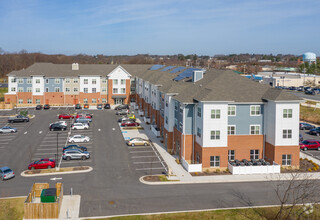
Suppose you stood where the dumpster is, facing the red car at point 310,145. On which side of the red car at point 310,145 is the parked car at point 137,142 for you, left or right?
left

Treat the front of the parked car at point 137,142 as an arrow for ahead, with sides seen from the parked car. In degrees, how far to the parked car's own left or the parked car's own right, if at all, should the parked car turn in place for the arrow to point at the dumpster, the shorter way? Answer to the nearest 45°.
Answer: approximately 90° to the parked car's own right

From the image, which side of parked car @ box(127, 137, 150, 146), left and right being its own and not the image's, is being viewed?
right

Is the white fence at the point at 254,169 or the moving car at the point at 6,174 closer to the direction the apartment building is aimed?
the white fence

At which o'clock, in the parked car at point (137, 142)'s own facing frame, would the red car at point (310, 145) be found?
The red car is roughly at 12 o'clock from the parked car.

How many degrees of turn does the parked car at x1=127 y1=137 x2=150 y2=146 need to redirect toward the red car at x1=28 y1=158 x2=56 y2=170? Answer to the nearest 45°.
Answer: approximately 135° to its right

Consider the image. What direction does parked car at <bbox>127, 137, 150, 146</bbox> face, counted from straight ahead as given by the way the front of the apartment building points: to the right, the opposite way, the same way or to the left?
to the left

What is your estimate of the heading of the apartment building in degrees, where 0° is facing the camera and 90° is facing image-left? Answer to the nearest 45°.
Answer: approximately 0°

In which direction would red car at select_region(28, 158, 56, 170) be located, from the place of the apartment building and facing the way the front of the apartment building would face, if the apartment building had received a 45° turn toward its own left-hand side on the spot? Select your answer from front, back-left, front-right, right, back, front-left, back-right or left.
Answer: back-right

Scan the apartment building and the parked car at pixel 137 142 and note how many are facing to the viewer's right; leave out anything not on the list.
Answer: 1

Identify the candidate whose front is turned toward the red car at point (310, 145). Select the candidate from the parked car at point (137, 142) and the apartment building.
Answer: the parked car

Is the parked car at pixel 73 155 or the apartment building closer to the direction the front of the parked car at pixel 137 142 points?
the apartment building

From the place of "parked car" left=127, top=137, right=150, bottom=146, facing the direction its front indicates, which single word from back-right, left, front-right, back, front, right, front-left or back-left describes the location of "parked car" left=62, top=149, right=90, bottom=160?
back-right
